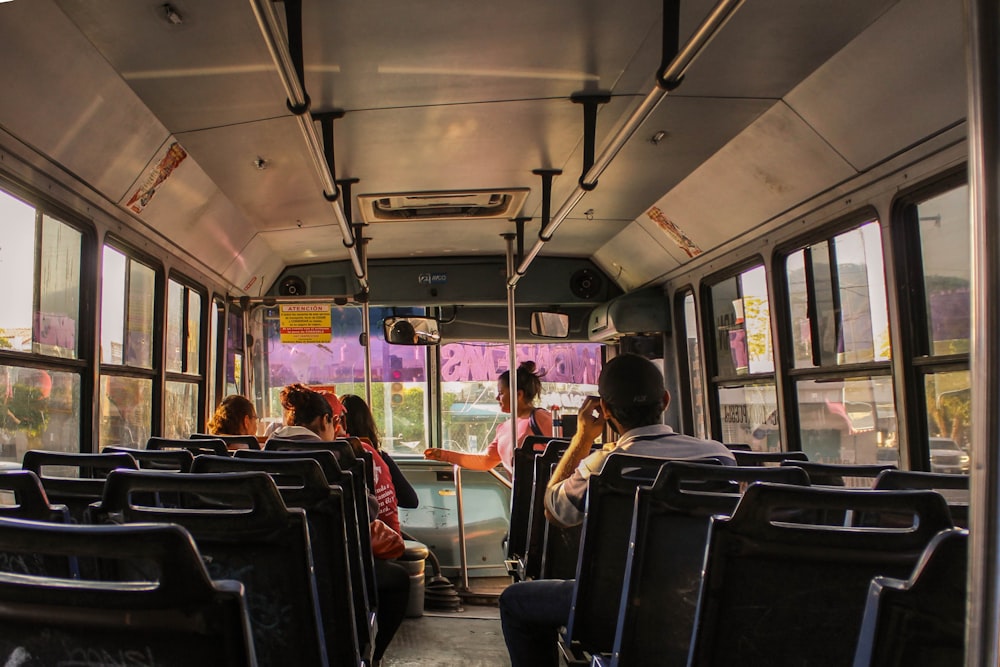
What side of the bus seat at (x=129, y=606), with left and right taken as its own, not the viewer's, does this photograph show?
back

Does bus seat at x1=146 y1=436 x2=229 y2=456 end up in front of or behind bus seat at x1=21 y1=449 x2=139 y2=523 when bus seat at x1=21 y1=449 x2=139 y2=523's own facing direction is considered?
in front

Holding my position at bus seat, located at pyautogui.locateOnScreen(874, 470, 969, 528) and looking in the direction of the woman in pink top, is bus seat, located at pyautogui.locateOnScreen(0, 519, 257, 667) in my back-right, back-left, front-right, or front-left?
back-left

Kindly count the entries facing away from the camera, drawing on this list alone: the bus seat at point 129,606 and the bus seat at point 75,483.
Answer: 2

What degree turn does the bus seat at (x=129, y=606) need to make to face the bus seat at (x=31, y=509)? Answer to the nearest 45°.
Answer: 0° — it already faces it

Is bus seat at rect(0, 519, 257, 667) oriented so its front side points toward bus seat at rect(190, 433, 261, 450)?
yes

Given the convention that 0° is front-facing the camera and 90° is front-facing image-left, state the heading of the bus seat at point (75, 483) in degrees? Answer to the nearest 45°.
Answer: approximately 180°

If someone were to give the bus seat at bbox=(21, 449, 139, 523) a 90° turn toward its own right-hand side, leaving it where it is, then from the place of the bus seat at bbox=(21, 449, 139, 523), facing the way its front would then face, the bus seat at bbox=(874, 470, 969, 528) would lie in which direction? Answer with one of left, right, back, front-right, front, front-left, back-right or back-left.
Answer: front-right

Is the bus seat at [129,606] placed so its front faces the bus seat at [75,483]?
yes

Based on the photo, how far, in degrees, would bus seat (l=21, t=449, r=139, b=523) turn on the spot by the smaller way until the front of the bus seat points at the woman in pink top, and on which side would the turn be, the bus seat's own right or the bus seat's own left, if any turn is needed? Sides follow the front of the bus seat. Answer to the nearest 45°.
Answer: approximately 45° to the bus seat's own right

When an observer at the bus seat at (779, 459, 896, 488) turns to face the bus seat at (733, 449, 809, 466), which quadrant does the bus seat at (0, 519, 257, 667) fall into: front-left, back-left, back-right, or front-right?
back-left

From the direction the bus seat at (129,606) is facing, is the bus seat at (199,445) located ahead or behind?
ahead

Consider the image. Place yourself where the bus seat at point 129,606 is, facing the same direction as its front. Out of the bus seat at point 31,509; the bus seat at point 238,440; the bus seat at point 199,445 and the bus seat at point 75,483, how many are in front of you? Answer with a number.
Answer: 4
